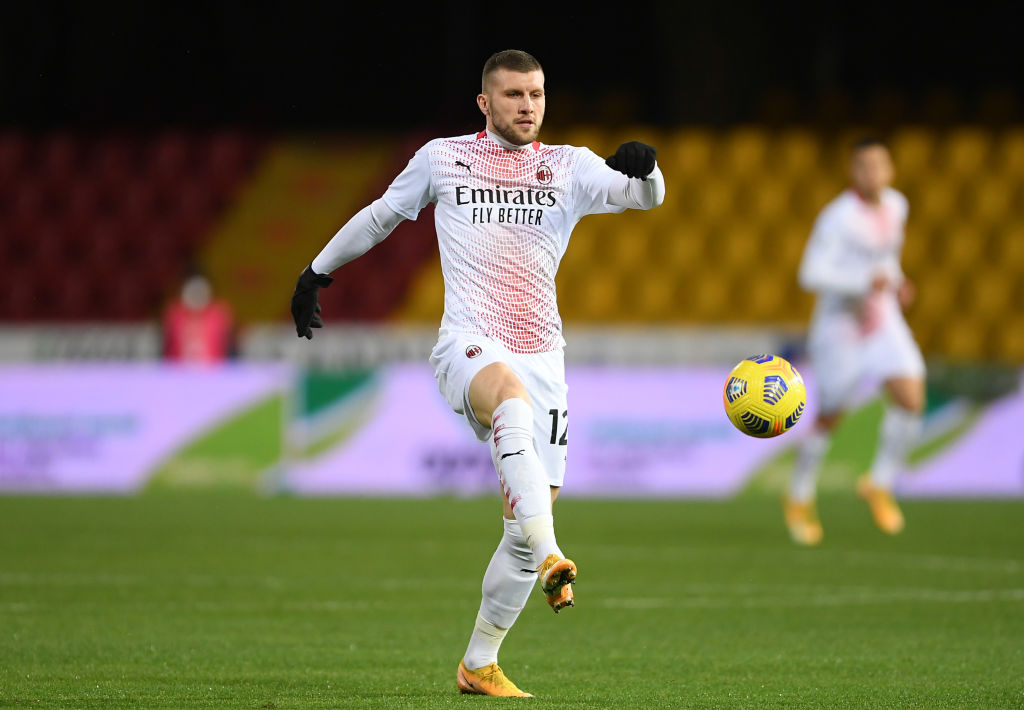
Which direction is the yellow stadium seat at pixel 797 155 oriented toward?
toward the camera

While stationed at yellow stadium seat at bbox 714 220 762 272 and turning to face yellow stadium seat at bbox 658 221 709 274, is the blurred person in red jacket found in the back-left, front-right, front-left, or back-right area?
front-left

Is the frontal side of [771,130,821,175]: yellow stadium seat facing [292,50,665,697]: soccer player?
yes

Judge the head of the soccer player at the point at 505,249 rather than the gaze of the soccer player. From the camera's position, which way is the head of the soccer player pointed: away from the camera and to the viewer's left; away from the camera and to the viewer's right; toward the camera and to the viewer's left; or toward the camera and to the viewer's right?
toward the camera and to the viewer's right

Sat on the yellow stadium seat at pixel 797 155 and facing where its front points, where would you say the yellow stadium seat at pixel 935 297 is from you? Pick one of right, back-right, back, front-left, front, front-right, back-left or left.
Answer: front-left

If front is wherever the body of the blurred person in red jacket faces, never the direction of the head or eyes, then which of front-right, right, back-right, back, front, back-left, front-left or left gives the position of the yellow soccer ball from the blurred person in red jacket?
front

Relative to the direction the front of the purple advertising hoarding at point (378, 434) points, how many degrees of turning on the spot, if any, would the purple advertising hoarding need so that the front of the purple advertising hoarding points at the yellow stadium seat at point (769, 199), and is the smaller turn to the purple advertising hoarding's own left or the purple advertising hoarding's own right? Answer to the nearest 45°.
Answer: approximately 135° to the purple advertising hoarding's own left

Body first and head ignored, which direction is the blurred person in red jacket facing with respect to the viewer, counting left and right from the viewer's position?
facing the viewer

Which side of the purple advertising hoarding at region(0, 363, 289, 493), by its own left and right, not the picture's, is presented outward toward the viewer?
front

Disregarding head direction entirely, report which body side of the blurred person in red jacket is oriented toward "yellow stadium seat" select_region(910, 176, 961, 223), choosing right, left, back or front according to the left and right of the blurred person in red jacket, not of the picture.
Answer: left

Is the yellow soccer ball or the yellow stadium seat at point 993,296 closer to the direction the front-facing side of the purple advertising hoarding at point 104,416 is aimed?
the yellow soccer ball

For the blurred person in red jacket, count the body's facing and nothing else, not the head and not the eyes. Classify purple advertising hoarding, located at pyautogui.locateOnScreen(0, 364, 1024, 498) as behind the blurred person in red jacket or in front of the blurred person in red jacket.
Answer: in front

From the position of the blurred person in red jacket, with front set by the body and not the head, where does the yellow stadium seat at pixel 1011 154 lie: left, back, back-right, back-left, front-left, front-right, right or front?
left

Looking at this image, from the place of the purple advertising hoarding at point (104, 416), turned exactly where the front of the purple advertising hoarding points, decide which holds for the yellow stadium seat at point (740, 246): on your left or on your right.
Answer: on your left

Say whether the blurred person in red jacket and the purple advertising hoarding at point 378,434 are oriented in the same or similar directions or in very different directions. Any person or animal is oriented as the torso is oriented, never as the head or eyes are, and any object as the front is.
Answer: same or similar directions

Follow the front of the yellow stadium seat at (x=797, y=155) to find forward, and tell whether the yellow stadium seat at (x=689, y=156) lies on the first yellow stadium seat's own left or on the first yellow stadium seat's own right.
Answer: on the first yellow stadium seat's own right

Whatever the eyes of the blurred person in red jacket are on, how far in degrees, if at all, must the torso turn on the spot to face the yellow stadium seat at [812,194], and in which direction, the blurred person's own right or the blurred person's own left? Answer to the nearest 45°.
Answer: approximately 90° to the blurred person's own left

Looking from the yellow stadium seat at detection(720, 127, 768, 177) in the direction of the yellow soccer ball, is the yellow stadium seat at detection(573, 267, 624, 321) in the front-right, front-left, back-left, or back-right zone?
front-right
